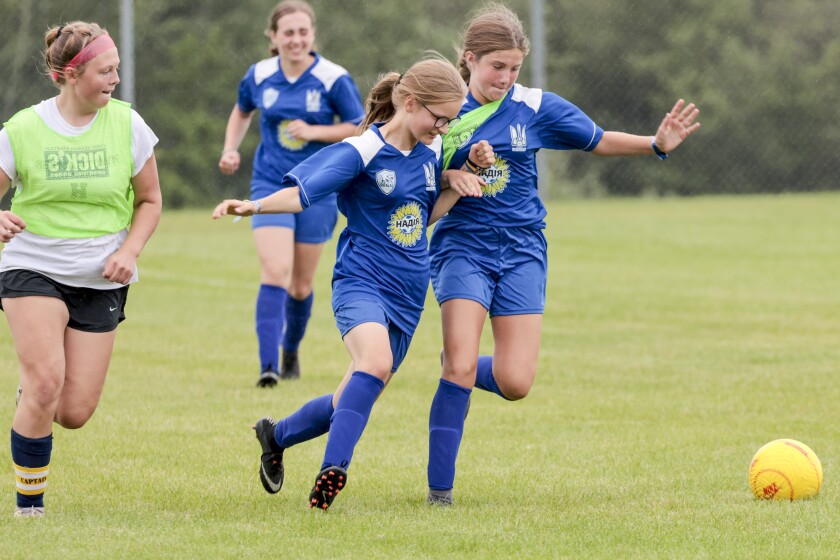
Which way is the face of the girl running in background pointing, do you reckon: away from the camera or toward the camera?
toward the camera

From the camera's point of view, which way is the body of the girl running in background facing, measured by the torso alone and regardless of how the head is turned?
toward the camera
